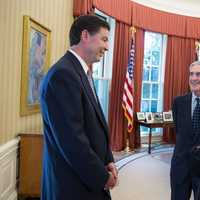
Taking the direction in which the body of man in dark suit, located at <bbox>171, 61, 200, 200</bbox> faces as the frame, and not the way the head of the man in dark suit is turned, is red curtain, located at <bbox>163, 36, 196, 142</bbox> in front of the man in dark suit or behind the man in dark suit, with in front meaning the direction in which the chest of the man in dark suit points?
behind

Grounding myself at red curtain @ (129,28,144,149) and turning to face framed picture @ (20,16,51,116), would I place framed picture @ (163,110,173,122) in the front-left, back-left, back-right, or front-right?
back-left

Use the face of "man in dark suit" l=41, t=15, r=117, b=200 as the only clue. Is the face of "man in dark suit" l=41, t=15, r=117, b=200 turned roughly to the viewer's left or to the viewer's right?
to the viewer's right

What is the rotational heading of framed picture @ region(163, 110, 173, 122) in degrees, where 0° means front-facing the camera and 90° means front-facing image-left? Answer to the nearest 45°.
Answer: approximately 0°

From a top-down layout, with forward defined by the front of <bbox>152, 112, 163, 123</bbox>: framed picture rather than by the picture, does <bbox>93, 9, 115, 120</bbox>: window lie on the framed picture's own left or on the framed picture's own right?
on the framed picture's own right

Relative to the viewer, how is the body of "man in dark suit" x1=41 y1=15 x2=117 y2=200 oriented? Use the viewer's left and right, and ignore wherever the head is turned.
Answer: facing to the right of the viewer

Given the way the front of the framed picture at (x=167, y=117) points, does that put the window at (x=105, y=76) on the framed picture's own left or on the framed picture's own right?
on the framed picture's own right
